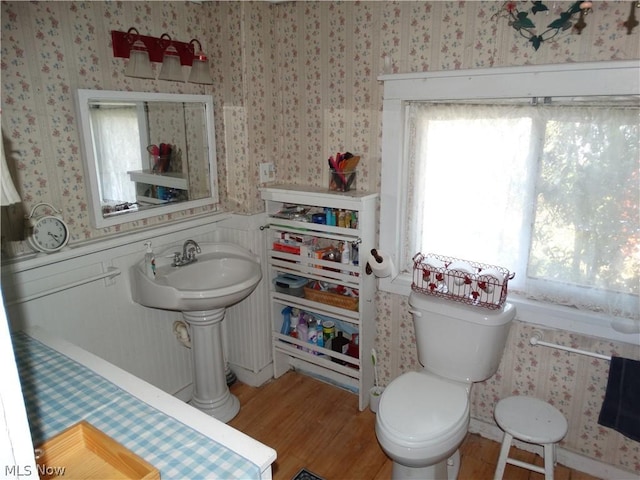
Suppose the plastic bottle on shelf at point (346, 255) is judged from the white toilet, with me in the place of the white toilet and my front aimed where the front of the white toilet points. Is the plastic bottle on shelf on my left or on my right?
on my right

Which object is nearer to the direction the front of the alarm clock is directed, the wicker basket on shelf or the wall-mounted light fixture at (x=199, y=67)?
the wicker basket on shelf

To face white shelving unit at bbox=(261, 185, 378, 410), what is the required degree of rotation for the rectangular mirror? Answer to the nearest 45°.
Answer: approximately 45° to its left

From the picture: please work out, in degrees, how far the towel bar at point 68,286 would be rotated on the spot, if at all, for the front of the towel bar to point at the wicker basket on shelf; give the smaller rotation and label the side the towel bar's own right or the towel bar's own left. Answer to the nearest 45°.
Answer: approximately 45° to the towel bar's own left

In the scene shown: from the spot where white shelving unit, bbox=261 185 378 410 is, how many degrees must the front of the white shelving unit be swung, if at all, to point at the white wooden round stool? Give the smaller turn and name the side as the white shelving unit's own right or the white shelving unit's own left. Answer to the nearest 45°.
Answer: approximately 90° to the white shelving unit's own left
